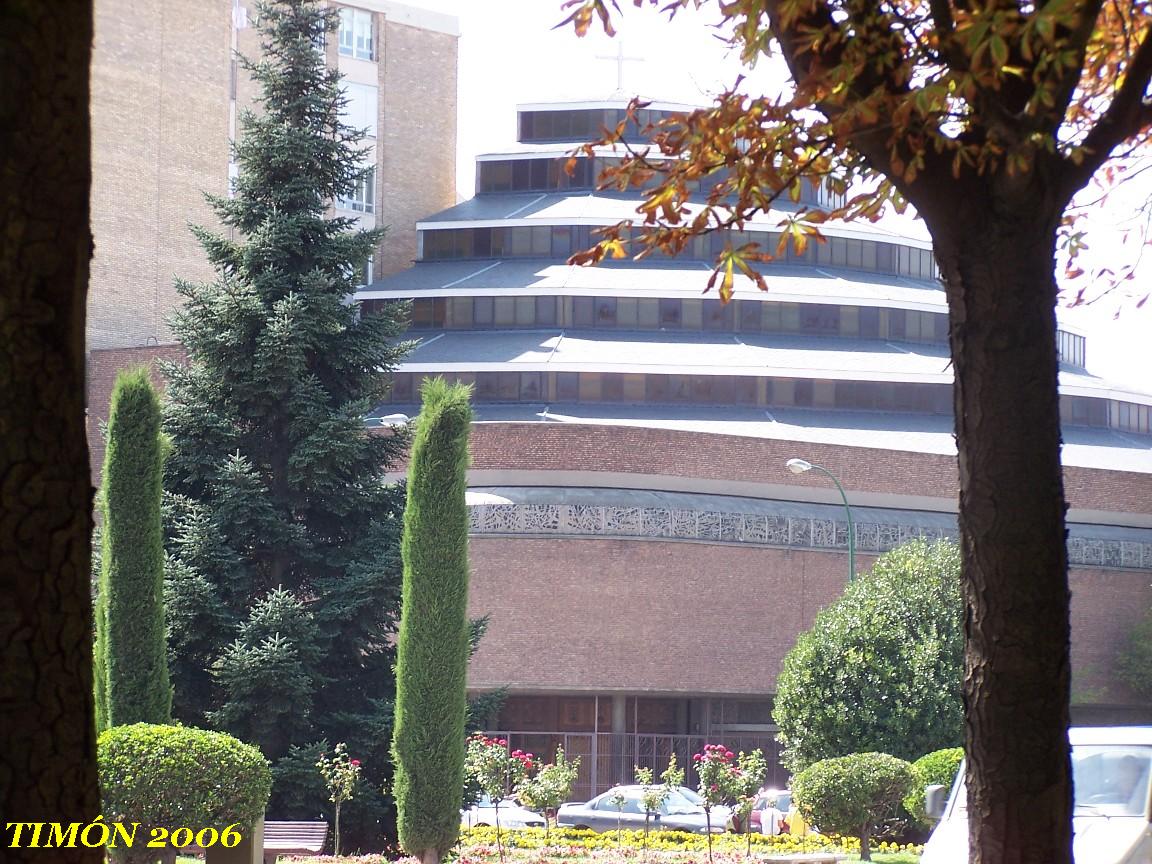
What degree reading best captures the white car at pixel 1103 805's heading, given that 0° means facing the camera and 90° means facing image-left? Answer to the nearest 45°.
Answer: approximately 45°

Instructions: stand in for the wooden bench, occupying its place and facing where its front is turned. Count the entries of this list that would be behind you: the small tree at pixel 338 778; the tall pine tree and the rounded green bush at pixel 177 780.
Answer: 2

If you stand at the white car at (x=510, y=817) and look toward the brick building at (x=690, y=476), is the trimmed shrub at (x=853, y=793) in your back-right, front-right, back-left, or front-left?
back-right

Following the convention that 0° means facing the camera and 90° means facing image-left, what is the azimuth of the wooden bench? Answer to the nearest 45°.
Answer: approximately 0°

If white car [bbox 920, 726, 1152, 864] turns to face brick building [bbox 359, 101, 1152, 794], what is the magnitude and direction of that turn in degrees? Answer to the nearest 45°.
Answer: approximately 135° to its right

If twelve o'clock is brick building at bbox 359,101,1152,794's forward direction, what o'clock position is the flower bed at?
The flower bed is roughly at 12 o'clock from the brick building.

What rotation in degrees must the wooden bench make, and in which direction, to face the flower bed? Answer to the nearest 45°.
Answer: approximately 135° to its left

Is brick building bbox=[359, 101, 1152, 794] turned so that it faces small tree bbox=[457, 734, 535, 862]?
yes

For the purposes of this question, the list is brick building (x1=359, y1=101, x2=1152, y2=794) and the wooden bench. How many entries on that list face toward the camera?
2
